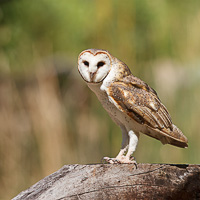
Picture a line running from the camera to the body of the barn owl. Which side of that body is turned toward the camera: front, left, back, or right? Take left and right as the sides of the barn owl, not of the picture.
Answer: left
